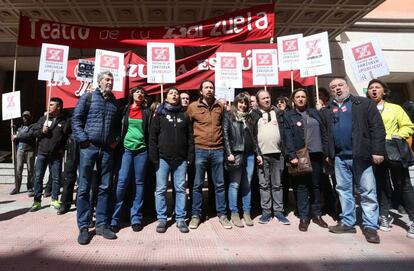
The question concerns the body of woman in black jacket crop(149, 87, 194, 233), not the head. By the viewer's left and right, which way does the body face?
facing the viewer

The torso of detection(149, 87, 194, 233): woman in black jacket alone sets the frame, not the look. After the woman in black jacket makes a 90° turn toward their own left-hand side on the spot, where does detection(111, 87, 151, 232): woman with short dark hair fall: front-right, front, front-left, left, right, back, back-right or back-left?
back

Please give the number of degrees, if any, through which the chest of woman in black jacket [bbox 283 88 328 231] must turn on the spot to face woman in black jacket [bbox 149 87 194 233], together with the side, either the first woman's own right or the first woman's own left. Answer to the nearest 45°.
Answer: approximately 45° to the first woman's own right

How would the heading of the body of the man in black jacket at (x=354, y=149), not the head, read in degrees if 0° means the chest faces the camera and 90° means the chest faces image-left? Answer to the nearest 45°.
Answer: approximately 45°

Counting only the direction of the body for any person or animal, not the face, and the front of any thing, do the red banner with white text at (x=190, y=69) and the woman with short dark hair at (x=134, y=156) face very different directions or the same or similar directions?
same or similar directions

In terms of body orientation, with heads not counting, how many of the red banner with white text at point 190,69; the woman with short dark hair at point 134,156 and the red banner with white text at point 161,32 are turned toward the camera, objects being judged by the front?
3

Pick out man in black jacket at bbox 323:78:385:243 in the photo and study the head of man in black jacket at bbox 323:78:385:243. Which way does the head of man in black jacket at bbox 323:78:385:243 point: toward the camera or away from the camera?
toward the camera

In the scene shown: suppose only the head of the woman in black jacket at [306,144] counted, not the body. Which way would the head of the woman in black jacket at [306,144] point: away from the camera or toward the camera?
toward the camera

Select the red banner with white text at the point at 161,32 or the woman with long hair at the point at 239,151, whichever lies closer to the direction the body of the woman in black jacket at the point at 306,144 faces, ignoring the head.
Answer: the woman with long hair

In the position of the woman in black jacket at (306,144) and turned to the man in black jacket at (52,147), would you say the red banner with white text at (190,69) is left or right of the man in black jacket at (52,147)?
right

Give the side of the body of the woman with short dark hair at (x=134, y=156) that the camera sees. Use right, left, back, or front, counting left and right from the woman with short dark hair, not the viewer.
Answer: front

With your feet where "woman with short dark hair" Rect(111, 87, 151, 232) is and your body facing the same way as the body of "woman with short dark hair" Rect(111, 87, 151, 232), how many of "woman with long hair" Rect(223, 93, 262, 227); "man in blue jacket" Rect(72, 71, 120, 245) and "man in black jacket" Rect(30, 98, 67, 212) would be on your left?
1

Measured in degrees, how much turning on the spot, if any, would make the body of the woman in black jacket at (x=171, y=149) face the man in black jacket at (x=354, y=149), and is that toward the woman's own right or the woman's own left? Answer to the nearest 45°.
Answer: approximately 90° to the woman's own left
